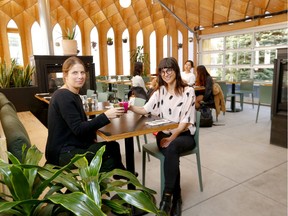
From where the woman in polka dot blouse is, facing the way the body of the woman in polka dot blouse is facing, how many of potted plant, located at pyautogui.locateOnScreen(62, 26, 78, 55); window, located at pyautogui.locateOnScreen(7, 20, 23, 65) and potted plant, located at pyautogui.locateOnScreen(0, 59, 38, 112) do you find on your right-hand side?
3

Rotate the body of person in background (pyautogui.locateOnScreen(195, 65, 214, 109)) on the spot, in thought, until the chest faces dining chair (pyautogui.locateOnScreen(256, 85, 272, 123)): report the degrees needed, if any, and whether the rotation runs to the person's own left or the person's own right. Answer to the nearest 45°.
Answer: approximately 180°

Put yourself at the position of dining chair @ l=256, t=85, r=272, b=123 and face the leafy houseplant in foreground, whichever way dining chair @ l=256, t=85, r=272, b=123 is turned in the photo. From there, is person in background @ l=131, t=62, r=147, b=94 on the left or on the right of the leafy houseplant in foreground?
right

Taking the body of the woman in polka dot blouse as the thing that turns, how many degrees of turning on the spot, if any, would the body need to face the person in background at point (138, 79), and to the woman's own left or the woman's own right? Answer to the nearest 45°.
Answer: approximately 135° to the woman's own right

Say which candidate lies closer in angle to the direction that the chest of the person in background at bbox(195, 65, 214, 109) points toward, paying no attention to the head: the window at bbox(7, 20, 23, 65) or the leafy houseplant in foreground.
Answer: the window

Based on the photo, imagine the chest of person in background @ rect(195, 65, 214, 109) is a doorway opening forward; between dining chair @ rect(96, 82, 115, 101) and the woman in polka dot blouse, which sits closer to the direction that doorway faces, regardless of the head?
the dining chair

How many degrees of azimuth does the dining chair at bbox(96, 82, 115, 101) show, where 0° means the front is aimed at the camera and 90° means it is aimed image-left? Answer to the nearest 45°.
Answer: approximately 315°

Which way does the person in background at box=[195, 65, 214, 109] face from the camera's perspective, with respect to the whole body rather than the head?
to the viewer's left

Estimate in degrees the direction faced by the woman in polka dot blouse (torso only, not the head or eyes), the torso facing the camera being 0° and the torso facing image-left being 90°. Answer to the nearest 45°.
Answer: approximately 45°

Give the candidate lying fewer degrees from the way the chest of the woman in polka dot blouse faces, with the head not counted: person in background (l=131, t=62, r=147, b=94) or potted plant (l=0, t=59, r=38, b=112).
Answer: the potted plant
